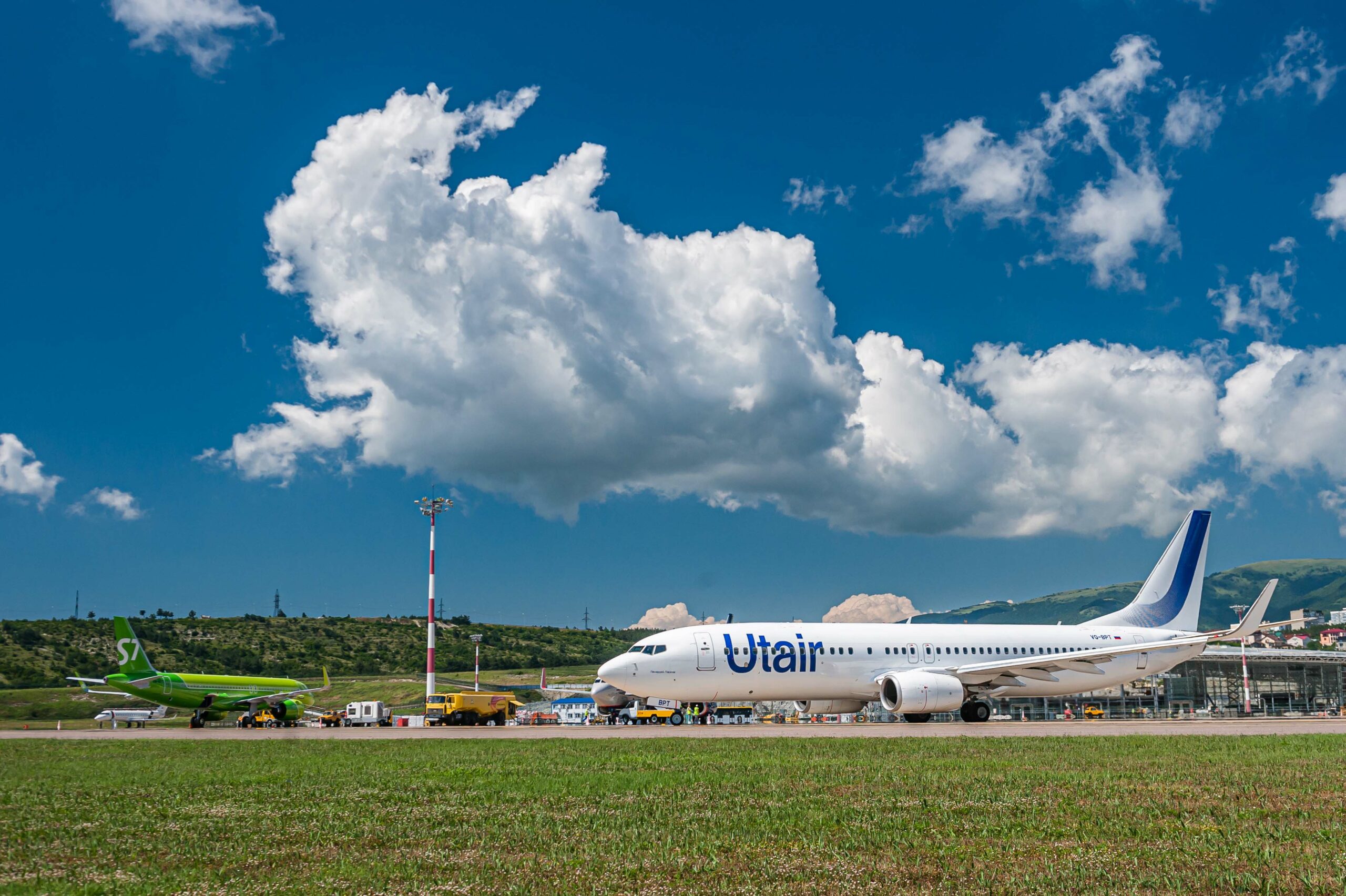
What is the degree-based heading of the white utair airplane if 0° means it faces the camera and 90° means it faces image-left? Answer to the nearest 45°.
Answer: approximately 45°
